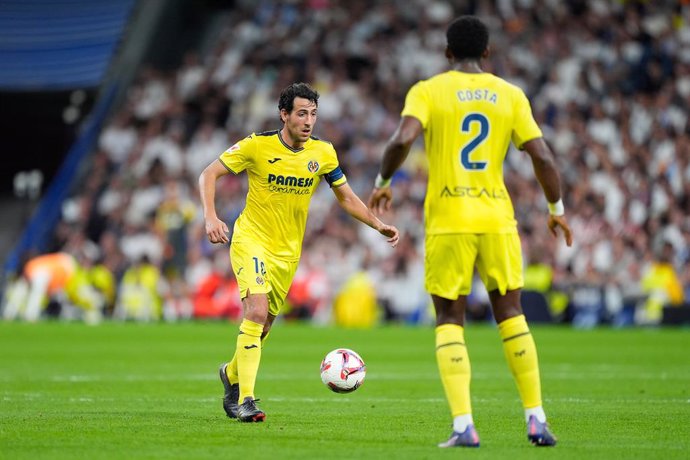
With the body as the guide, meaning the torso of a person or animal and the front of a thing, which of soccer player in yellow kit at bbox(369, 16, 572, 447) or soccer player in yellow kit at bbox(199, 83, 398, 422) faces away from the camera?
soccer player in yellow kit at bbox(369, 16, 572, 447)

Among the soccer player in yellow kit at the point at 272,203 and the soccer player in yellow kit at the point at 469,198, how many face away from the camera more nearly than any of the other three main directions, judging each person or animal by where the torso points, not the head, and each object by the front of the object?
1

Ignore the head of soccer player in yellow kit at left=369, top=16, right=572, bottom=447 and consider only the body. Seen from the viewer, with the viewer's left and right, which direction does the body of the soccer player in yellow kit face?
facing away from the viewer

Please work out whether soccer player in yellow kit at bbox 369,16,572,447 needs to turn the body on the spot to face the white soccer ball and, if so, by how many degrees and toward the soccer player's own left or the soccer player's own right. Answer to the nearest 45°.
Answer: approximately 45° to the soccer player's own left

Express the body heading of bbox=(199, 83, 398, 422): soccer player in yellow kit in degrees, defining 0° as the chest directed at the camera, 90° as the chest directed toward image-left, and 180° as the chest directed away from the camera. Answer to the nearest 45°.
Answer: approximately 315°

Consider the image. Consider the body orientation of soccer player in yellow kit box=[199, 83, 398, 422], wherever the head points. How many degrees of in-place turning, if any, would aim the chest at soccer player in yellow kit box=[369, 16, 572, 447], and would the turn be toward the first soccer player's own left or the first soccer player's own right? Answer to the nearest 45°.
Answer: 0° — they already face them

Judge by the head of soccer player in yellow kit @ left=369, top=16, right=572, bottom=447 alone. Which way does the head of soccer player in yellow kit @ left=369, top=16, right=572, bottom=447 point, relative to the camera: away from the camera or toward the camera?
away from the camera

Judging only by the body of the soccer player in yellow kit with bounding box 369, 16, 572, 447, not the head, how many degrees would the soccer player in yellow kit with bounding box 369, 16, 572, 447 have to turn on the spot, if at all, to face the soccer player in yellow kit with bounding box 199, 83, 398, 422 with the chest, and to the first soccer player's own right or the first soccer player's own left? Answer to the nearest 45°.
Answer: approximately 45° to the first soccer player's own left
